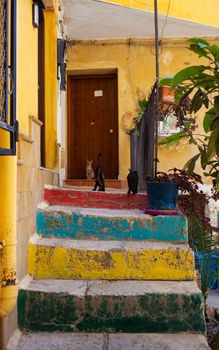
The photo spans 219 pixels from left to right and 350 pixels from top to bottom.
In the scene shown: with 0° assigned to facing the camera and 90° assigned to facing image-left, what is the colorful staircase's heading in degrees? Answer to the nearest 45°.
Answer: approximately 0°

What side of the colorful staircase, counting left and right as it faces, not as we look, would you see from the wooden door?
back

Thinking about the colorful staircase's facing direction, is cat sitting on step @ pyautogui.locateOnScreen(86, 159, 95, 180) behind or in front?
behind
